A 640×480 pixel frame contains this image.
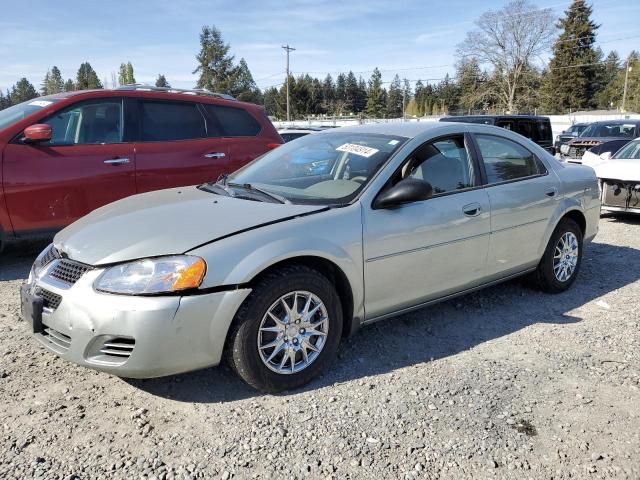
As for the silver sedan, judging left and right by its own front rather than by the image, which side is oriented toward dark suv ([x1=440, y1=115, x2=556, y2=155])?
back

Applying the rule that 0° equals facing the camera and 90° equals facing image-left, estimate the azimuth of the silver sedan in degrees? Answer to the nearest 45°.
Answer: approximately 45°

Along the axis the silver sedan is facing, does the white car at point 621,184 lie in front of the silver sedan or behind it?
behind

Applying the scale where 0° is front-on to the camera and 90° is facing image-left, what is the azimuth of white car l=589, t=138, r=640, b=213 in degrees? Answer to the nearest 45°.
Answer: approximately 45°

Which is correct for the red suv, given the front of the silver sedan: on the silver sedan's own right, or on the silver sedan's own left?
on the silver sedan's own right
